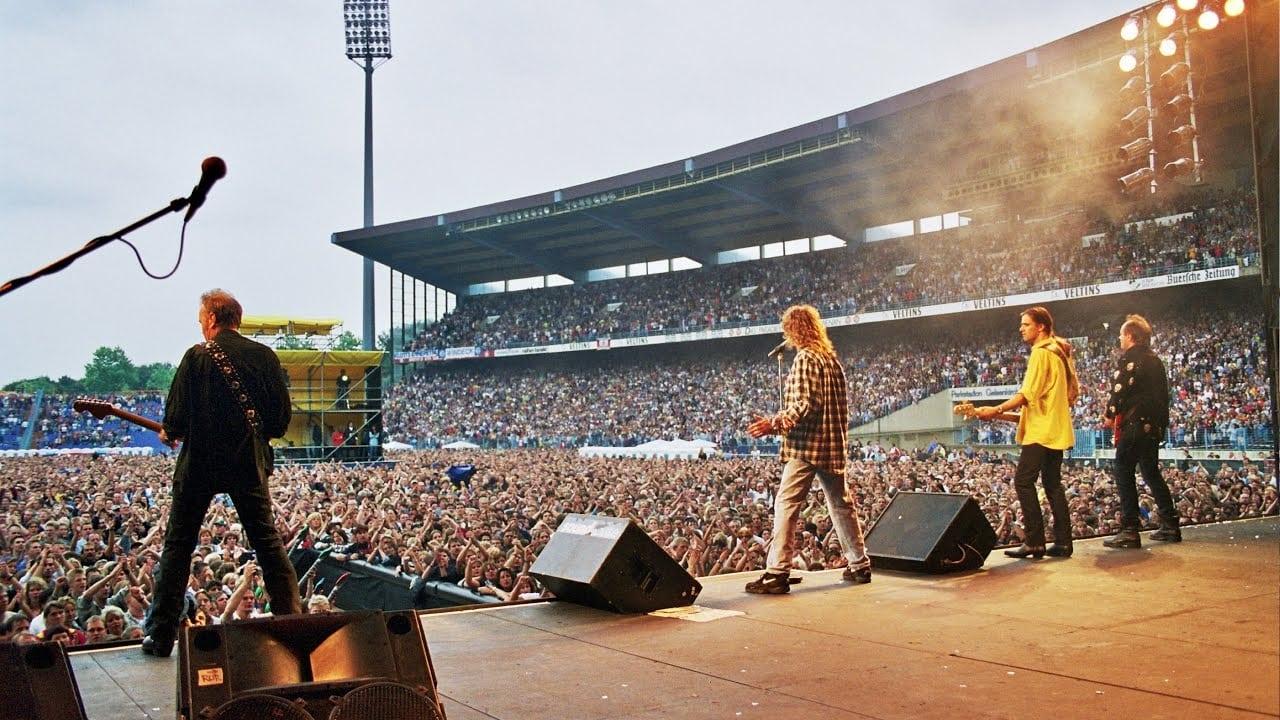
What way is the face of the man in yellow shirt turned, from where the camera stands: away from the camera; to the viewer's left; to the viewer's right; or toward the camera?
to the viewer's left

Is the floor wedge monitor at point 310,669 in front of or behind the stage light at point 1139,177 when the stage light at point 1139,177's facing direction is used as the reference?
in front

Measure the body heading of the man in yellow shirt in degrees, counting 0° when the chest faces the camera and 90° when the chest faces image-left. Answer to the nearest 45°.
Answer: approximately 90°

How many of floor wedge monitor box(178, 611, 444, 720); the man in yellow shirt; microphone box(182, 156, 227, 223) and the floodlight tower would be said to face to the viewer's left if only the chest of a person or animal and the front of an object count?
1

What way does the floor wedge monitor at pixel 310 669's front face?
toward the camera

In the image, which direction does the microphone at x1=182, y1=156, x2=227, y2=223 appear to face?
to the viewer's right

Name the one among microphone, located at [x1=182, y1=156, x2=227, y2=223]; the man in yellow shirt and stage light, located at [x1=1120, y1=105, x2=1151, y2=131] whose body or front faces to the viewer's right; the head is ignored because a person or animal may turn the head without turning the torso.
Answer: the microphone

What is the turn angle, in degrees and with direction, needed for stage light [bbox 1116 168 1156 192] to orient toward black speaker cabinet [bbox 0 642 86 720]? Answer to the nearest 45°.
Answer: approximately 45° to its left

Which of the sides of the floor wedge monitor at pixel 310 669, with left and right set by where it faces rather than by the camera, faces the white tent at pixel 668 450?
back

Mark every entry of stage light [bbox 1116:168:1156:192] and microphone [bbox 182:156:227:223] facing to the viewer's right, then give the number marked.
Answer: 1

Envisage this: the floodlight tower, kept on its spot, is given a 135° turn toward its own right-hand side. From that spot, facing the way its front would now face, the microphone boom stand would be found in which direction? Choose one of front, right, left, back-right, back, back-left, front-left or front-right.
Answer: back-left

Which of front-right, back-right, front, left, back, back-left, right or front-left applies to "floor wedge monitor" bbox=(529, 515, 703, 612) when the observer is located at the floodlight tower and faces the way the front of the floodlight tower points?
front

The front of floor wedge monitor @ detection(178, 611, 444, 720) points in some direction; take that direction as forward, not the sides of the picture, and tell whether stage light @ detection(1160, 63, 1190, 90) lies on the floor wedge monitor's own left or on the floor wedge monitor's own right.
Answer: on the floor wedge monitor's own left

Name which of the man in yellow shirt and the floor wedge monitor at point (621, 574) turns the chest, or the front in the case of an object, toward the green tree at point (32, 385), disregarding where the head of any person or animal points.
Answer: the man in yellow shirt

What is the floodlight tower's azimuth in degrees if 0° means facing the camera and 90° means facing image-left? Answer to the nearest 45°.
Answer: approximately 0°

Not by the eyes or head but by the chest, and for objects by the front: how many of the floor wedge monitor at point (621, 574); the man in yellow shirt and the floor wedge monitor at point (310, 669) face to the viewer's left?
1
